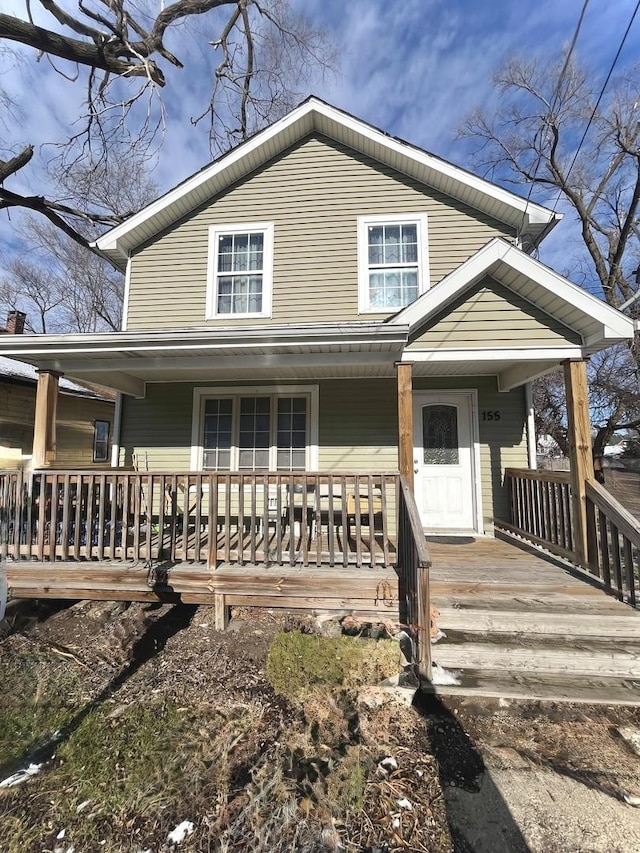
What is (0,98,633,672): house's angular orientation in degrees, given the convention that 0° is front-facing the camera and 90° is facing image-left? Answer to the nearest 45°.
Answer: approximately 0°

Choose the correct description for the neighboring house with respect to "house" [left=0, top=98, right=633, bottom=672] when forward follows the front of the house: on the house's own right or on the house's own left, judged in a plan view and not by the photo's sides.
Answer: on the house's own right

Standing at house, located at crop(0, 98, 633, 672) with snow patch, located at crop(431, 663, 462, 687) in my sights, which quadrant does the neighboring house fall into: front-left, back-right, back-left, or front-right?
back-right
